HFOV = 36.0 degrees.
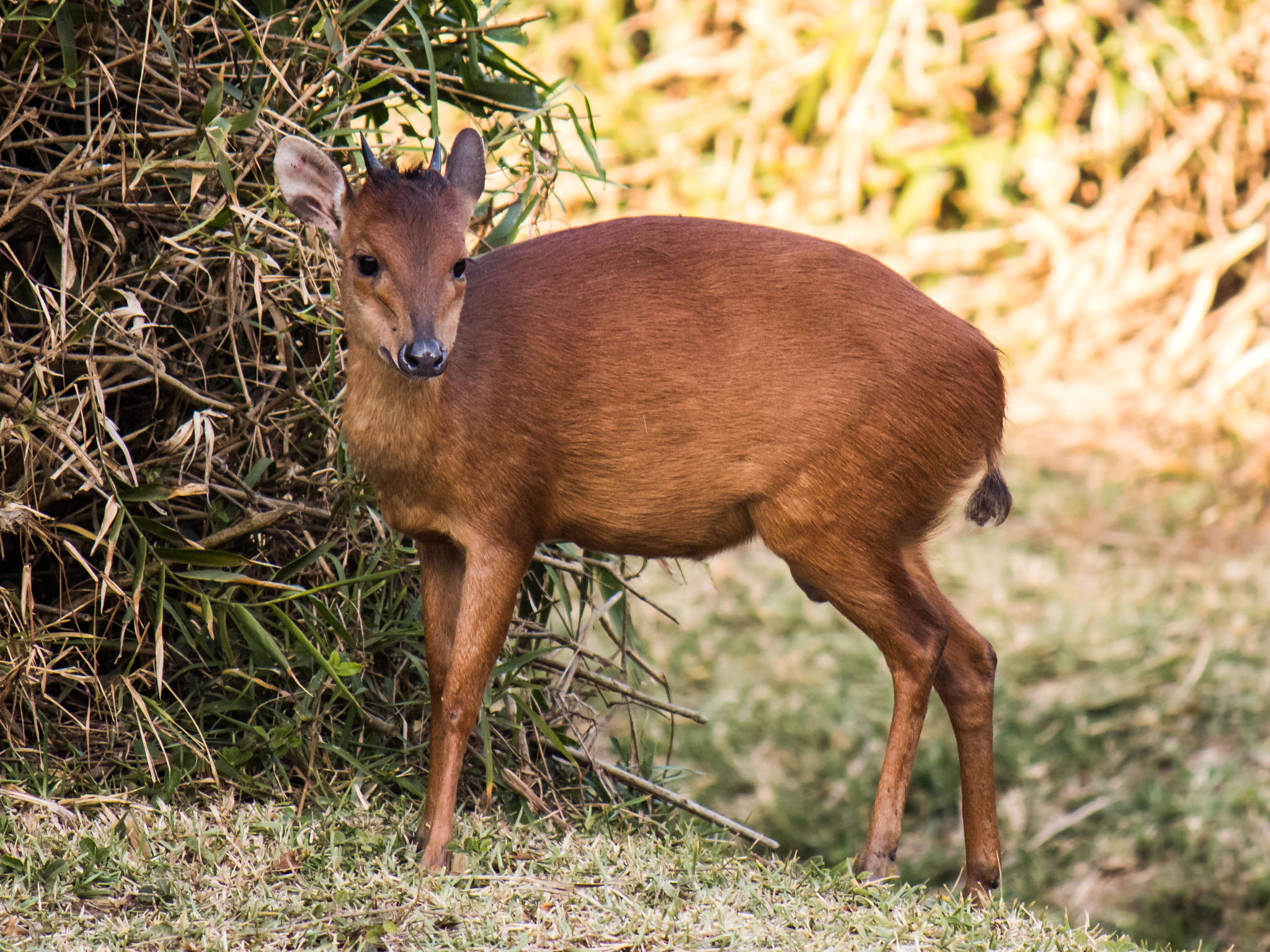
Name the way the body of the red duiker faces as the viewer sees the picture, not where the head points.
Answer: to the viewer's left
